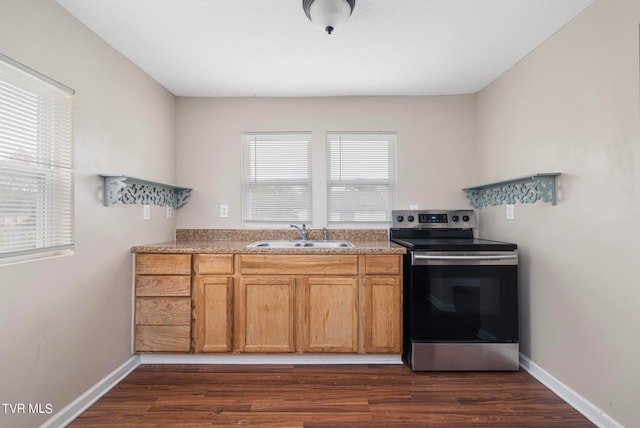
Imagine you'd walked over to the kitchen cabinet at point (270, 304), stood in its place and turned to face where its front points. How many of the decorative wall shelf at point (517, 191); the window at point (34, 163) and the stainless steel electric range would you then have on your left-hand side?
2

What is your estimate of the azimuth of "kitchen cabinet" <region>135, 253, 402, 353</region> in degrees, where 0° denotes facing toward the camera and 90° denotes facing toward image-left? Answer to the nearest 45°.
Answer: approximately 0°

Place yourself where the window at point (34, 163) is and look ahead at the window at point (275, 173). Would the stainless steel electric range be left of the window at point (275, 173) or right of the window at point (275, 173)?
right

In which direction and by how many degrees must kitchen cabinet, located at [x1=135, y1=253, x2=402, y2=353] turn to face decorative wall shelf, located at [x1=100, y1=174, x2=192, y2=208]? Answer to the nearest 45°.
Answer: approximately 90° to its right

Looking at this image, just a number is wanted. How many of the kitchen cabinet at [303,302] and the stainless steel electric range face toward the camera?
2

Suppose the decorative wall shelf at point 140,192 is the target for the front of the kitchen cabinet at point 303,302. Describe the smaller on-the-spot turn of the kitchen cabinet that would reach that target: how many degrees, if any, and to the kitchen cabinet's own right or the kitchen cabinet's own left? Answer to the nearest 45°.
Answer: approximately 90° to the kitchen cabinet's own right
